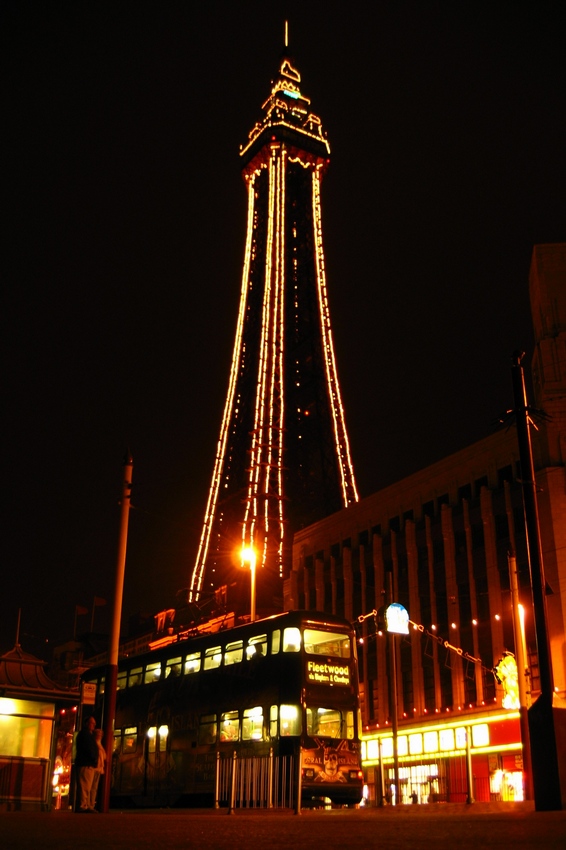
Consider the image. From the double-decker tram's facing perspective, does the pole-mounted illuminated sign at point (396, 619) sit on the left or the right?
on its left

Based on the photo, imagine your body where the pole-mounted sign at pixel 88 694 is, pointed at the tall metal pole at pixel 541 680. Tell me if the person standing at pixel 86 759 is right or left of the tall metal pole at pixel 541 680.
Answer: right

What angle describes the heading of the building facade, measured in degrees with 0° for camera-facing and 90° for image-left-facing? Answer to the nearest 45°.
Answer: approximately 45°

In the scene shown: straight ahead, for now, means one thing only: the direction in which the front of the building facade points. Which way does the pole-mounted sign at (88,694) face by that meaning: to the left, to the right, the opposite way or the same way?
to the left

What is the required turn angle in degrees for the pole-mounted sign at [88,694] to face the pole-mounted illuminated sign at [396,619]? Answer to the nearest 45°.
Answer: approximately 135° to its left

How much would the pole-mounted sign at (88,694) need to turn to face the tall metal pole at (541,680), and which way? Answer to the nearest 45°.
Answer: approximately 45° to its left

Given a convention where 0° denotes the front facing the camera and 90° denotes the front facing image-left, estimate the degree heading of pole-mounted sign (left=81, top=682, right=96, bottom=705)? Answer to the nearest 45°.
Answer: approximately 0°

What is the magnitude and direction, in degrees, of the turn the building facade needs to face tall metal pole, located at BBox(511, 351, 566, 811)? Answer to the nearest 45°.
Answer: approximately 45° to its left

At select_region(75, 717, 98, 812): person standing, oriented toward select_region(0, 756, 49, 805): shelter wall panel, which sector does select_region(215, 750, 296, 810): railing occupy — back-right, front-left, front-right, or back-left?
back-right

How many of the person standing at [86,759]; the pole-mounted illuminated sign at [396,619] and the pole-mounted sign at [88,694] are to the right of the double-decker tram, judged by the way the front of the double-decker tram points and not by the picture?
2

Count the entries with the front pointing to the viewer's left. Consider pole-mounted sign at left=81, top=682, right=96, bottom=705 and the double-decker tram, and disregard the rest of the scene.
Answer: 0

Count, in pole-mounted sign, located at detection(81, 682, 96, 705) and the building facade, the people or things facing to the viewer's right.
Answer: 0

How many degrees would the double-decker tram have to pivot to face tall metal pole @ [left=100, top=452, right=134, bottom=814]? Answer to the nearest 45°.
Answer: approximately 90° to its right

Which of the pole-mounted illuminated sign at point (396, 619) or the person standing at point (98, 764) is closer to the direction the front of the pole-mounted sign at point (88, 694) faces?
the person standing
